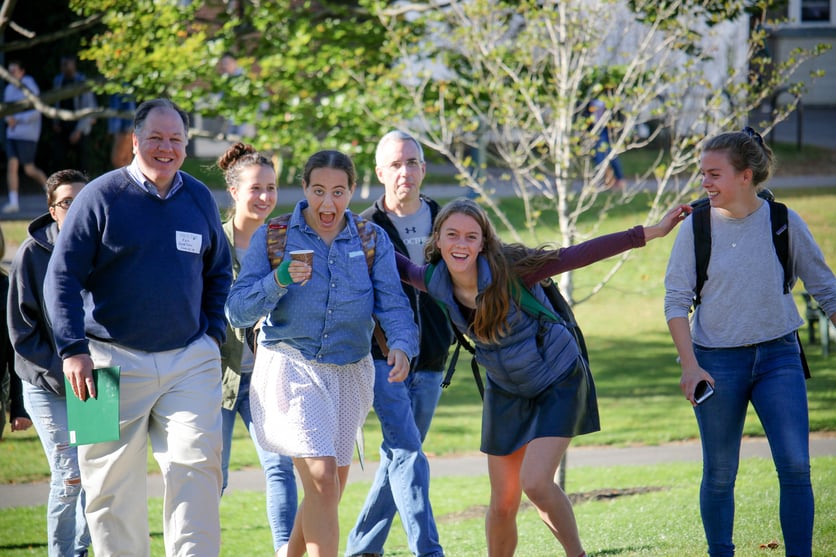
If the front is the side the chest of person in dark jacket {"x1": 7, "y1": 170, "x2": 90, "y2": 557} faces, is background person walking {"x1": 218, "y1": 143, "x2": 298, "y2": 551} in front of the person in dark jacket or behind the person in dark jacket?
in front

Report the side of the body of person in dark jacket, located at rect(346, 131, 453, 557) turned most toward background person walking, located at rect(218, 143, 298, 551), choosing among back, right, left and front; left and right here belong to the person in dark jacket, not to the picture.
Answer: right

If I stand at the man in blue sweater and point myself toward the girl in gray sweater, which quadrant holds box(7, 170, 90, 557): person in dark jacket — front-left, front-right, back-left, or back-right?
back-left

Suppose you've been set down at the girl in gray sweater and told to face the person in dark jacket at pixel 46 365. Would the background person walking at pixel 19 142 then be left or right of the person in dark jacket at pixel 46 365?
right

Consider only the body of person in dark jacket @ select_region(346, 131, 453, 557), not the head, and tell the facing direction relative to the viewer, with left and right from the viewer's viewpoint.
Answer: facing the viewer

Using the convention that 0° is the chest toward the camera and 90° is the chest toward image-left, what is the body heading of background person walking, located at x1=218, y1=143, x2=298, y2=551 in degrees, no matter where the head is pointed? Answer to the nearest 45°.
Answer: approximately 315°

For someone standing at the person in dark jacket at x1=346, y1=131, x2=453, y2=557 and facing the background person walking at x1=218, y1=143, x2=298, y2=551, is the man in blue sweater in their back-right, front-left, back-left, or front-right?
front-left

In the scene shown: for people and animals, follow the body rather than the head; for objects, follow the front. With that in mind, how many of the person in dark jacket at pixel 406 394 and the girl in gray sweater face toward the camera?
2

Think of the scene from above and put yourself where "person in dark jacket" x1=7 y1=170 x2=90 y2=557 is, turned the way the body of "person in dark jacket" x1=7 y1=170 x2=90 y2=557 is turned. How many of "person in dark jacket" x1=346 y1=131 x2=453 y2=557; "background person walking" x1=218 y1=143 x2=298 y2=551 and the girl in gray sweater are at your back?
0

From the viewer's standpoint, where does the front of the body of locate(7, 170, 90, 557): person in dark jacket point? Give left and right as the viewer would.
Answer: facing the viewer and to the right of the viewer

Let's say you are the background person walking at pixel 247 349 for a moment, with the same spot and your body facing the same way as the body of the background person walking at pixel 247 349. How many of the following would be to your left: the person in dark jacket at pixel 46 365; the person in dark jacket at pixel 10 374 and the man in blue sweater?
0

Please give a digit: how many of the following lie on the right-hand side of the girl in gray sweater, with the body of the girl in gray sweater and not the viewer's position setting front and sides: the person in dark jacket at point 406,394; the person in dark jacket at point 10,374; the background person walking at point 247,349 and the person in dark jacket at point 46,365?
4

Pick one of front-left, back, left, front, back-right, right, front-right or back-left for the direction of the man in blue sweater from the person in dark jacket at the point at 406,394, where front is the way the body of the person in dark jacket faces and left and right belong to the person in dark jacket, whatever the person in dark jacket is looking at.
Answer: front-right

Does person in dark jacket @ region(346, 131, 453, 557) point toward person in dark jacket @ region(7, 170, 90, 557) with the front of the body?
no

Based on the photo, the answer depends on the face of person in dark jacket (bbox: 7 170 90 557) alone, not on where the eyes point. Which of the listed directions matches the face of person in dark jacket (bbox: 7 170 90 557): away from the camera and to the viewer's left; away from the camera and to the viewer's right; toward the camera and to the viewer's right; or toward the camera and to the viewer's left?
toward the camera and to the viewer's right

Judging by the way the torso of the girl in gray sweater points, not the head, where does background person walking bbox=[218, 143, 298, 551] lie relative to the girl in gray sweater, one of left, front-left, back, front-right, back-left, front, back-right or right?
right

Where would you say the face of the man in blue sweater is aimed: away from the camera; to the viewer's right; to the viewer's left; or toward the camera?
toward the camera

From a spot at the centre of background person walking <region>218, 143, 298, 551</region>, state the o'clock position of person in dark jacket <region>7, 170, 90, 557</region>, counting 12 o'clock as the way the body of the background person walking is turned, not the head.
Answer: The person in dark jacket is roughly at 4 o'clock from the background person walking.

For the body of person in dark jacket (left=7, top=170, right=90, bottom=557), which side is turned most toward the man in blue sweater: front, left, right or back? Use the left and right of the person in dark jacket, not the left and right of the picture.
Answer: front

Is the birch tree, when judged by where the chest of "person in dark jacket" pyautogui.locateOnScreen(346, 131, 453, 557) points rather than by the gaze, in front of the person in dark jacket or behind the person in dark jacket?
behind

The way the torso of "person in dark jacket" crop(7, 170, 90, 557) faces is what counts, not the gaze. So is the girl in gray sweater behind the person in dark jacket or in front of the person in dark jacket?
in front

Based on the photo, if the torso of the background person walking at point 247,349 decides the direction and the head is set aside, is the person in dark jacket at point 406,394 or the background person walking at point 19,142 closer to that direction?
the person in dark jacket
